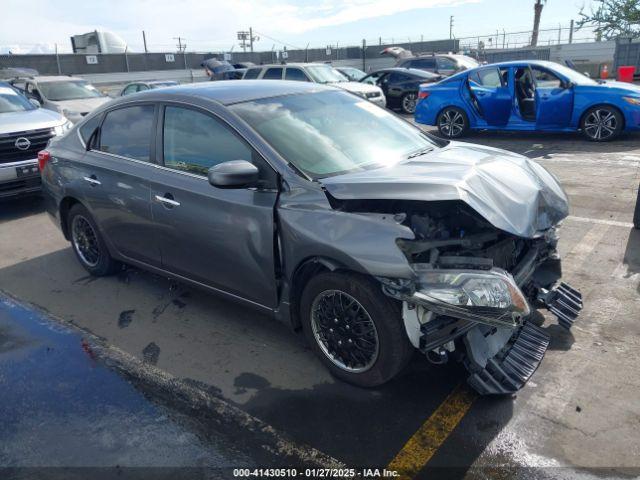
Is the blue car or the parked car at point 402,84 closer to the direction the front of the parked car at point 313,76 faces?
the blue car

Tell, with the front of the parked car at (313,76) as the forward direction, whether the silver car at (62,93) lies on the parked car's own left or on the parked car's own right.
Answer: on the parked car's own right

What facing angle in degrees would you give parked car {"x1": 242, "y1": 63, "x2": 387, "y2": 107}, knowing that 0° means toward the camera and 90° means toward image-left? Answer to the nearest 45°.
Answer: approximately 315°

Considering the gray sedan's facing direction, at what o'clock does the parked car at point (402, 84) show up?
The parked car is roughly at 8 o'clock from the gray sedan.

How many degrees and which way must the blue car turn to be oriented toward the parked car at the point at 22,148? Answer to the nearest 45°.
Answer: approximately 135° to its right

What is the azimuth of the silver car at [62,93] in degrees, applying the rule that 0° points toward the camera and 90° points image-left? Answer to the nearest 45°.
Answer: approximately 315°

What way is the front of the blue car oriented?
to the viewer's right

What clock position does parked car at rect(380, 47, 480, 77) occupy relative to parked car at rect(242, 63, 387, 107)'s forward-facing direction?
parked car at rect(380, 47, 480, 77) is roughly at 9 o'clock from parked car at rect(242, 63, 387, 107).

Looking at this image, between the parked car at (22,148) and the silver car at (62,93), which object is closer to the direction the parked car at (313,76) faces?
the parked car

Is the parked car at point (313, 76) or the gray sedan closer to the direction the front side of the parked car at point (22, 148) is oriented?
the gray sedan
